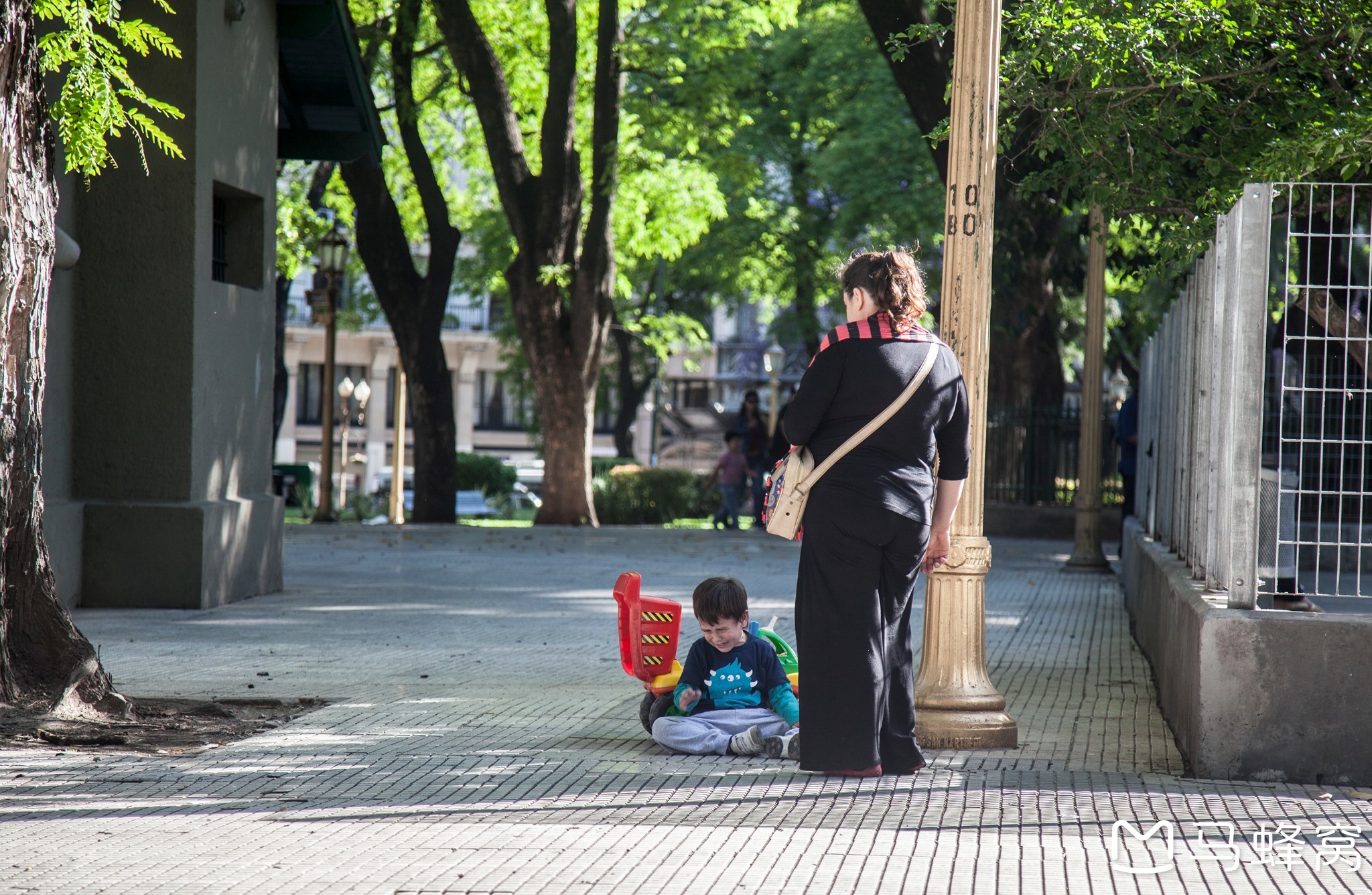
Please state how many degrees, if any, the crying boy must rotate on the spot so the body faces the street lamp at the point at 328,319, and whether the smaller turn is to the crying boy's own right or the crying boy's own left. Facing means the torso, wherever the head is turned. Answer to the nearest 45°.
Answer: approximately 180°

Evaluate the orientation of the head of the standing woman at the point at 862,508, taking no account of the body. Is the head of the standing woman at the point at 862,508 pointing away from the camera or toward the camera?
away from the camera

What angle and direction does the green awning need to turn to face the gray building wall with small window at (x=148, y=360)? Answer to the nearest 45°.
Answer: approximately 90° to its right

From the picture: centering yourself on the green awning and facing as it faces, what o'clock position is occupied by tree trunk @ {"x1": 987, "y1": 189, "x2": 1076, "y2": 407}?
The tree trunk is roughly at 11 o'clock from the green awning.

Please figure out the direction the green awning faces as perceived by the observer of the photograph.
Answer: facing to the right of the viewer

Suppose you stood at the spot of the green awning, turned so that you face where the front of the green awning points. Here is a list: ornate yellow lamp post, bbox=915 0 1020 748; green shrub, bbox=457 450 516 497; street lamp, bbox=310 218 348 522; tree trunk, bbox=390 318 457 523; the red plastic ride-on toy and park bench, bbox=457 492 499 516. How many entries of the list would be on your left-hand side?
4

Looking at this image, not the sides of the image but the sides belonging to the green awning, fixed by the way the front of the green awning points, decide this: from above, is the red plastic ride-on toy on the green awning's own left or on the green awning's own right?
on the green awning's own right

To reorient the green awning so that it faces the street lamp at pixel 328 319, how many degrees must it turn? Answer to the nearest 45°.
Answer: approximately 90° to its left

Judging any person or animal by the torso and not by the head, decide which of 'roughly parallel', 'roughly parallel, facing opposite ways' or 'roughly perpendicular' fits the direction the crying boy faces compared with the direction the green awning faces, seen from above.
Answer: roughly perpendicular

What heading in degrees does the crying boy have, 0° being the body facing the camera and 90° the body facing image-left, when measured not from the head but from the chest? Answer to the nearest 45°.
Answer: approximately 0°

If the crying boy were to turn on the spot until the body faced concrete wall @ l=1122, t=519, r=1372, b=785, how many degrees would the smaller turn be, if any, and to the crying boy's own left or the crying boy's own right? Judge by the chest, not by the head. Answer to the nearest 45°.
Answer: approximately 90° to the crying boy's own left

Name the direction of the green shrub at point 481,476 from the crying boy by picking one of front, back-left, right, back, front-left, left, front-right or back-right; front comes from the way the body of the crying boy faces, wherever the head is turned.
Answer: back

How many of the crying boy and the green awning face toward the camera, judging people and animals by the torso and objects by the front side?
1

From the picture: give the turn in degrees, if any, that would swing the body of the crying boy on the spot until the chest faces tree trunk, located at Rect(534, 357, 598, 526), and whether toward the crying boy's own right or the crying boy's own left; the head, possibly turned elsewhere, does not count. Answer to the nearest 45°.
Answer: approximately 180°
